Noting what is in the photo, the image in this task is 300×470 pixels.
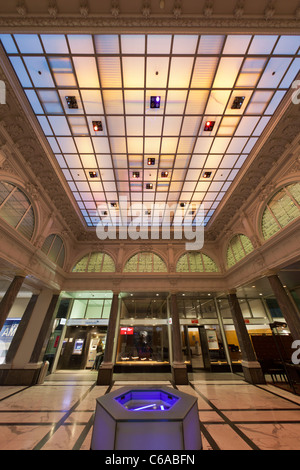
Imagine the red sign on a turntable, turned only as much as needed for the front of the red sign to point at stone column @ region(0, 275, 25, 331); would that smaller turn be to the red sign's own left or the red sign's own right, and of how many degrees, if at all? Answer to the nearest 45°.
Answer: approximately 45° to the red sign's own right

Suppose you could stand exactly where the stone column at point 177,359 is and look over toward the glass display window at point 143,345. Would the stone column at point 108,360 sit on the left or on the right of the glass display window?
left

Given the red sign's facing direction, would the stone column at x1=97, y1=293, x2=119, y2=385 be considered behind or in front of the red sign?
in front

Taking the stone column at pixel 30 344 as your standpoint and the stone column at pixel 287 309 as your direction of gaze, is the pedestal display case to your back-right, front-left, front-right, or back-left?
front-right

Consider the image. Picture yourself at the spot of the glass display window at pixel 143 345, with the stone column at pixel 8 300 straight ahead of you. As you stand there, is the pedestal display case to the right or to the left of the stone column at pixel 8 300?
left

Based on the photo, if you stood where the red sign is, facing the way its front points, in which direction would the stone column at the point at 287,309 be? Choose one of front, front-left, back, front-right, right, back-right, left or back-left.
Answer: front-left

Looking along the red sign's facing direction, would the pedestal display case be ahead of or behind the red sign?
ahead

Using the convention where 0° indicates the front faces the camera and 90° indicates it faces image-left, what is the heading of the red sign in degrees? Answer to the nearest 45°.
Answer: approximately 0°

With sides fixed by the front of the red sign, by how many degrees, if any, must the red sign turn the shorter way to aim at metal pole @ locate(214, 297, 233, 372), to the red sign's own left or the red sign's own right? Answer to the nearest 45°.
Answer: approximately 90° to the red sign's own left

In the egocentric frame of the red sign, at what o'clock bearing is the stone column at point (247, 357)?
The stone column is roughly at 10 o'clock from the red sign.
